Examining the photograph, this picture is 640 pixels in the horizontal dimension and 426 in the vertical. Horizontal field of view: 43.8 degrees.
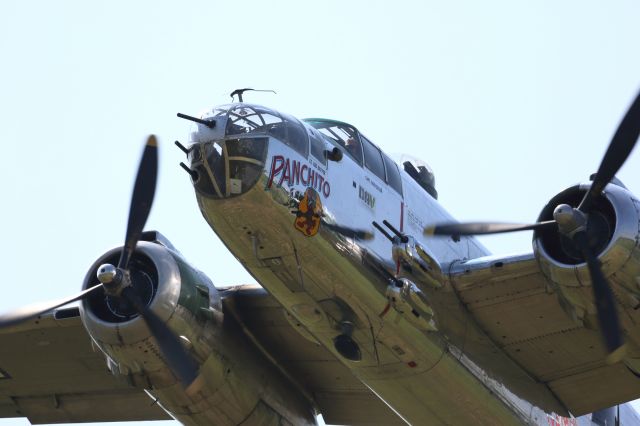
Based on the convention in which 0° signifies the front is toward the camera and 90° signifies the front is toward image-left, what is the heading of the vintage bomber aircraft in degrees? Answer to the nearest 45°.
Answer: approximately 45°
